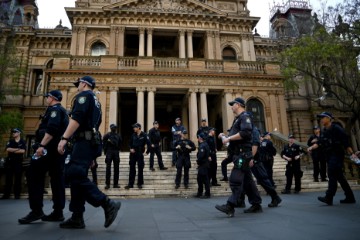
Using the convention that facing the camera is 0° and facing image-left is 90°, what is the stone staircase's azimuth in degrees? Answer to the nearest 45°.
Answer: approximately 0°

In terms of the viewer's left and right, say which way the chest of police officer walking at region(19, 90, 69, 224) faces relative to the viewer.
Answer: facing to the left of the viewer

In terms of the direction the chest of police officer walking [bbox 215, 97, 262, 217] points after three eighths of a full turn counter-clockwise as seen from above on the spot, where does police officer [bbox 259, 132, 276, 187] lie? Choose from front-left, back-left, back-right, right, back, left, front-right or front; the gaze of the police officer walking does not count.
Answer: back-left

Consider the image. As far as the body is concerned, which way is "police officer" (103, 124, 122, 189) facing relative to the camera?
toward the camera

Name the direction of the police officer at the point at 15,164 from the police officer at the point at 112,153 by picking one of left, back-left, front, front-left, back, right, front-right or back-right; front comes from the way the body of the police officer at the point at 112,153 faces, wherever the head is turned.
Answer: right

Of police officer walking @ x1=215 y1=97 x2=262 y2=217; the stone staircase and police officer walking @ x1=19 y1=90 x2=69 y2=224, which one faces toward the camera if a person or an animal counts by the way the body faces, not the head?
the stone staircase

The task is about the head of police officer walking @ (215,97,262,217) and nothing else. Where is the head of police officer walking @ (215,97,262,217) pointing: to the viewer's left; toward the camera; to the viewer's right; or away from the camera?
to the viewer's left

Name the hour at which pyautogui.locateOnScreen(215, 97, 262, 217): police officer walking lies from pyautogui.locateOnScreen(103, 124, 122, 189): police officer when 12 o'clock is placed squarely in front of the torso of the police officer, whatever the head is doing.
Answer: The police officer walking is roughly at 11 o'clock from the police officer.

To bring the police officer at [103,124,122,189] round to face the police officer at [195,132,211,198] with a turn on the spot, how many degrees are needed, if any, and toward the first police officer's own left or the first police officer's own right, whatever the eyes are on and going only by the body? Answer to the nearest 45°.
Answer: approximately 45° to the first police officer's own left

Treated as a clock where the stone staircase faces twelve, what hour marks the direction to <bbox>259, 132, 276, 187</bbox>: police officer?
The police officer is roughly at 9 o'clock from the stone staircase.

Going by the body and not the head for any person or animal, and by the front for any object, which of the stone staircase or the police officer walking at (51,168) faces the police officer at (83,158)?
the stone staircase
